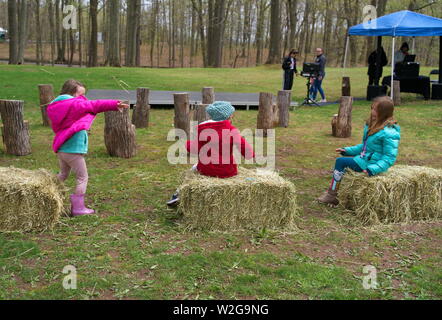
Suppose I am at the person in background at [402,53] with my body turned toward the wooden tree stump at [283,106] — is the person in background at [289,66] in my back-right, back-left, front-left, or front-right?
front-right

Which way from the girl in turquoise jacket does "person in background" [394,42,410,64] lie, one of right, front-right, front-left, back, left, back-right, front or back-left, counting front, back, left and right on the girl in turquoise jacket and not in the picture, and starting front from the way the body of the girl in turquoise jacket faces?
right

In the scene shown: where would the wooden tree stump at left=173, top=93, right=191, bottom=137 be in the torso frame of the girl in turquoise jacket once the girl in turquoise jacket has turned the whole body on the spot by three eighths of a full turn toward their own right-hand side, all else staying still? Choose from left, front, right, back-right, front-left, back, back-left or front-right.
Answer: left

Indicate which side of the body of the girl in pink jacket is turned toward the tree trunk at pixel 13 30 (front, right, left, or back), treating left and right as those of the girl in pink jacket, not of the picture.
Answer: left

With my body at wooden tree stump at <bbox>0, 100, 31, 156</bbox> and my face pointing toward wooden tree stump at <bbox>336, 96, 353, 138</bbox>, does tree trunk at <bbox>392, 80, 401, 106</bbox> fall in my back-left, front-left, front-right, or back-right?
front-left

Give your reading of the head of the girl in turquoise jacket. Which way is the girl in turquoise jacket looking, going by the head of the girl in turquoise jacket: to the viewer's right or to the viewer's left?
to the viewer's left

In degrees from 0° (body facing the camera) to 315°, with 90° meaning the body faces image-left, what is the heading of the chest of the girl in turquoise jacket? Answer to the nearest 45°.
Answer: approximately 90°

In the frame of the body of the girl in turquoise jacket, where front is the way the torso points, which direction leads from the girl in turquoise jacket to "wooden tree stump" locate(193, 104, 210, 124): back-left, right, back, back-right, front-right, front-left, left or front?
front-right

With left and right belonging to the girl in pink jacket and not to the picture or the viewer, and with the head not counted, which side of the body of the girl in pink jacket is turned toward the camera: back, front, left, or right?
right

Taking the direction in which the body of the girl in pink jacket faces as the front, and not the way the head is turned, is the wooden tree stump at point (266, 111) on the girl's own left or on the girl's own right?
on the girl's own left

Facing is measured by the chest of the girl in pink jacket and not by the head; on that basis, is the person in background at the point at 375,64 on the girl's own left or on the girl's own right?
on the girl's own left

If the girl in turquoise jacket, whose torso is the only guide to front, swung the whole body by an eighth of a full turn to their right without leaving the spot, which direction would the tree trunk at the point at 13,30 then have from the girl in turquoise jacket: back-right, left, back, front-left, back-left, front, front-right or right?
front

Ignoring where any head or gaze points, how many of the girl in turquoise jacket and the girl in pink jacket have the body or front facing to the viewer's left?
1
